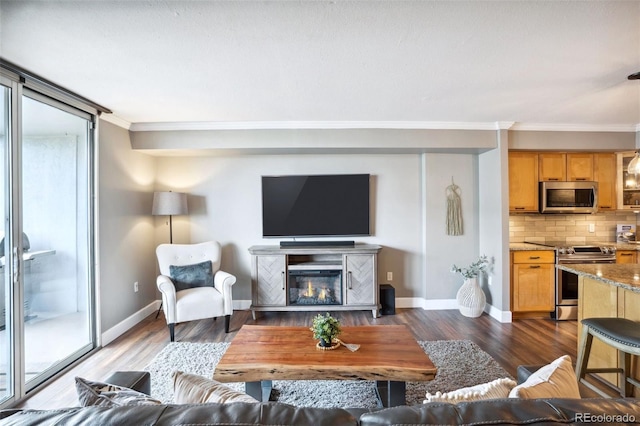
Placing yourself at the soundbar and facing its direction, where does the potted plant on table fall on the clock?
The potted plant on table is roughly at 12 o'clock from the soundbar.

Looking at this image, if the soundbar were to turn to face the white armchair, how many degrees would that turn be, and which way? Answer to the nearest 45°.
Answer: approximately 45° to its right

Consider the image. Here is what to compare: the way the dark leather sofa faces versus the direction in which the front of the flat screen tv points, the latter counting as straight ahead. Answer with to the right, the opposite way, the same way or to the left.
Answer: the opposite way

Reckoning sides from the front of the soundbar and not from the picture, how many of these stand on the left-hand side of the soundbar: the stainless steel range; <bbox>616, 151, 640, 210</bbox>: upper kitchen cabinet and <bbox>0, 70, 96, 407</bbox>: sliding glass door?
2

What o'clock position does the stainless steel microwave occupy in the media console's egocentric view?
The stainless steel microwave is roughly at 9 o'clock from the media console.

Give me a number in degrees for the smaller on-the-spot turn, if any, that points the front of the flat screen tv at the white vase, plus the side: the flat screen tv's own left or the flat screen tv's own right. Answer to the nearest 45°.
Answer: approximately 90° to the flat screen tv's own left

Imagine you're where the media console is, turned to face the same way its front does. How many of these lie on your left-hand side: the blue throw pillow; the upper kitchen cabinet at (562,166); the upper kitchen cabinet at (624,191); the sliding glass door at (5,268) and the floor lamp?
2

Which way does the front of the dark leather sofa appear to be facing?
away from the camera

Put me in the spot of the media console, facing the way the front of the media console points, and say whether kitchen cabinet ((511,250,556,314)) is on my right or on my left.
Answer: on my left

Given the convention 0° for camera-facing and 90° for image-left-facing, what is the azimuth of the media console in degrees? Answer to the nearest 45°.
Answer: approximately 0°

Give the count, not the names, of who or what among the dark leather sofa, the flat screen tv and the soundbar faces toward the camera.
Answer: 2

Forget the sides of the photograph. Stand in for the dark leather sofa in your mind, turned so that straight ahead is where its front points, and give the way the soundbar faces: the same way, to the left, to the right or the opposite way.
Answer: the opposite way

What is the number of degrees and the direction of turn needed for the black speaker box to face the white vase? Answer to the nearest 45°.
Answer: approximately 90° to its left
